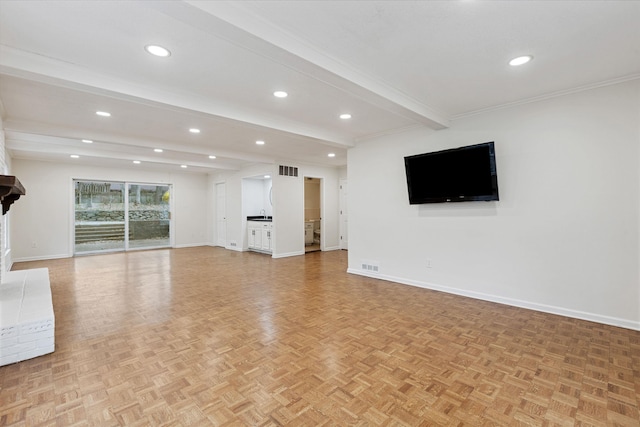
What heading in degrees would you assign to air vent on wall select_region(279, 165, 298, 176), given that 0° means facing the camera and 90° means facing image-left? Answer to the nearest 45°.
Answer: approximately 315°

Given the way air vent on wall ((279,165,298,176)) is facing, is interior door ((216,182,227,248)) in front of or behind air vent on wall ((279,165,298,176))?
behind

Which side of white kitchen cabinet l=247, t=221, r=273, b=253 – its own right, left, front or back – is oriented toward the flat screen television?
left

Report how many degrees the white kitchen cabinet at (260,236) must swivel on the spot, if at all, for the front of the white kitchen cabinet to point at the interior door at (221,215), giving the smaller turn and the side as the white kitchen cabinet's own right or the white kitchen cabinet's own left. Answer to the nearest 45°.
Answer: approximately 90° to the white kitchen cabinet's own right

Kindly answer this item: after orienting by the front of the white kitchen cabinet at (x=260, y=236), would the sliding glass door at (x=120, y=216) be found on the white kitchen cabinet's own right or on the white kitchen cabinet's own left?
on the white kitchen cabinet's own right

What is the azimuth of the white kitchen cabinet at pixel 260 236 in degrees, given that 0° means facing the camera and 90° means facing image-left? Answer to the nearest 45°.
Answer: approximately 45°

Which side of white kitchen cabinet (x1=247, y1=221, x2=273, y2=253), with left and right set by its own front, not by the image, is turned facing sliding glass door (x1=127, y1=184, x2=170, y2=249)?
right
